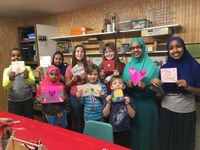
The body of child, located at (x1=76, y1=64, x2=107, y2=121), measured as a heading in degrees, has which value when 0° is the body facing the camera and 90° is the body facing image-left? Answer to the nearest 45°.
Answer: approximately 0°

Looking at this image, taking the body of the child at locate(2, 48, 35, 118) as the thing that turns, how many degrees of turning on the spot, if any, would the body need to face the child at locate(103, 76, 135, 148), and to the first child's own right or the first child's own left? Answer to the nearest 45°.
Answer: approximately 45° to the first child's own left

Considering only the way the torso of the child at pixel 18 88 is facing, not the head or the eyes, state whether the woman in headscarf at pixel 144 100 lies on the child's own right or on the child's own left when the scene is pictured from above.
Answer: on the child's own left

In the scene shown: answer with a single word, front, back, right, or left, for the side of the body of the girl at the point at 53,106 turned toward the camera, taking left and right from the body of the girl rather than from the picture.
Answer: front

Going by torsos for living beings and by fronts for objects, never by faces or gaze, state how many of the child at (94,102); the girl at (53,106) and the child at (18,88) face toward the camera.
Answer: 3

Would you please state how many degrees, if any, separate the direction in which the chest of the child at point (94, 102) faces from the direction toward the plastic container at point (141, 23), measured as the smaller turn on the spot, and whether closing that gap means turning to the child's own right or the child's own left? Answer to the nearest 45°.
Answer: approximately 135° to the child's own left

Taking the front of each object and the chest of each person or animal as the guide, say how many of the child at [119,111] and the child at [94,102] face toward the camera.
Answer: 2

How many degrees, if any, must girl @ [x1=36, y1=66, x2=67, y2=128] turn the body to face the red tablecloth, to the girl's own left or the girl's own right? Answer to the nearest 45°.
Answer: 0° — they already face it
